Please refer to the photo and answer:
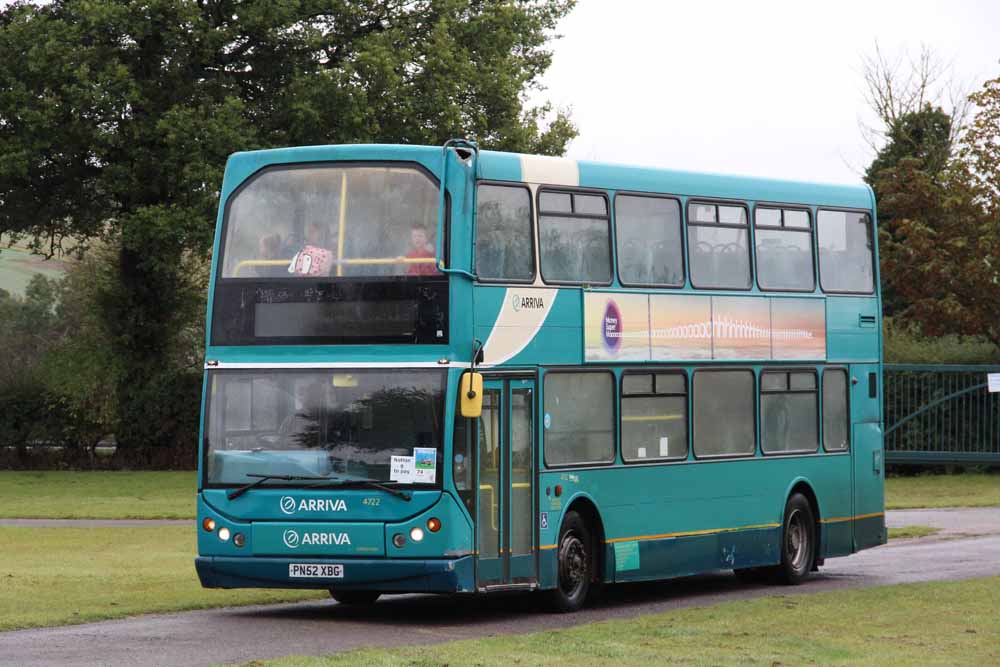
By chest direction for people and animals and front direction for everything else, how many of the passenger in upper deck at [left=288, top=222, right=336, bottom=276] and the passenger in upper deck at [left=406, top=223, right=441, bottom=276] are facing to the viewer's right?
0

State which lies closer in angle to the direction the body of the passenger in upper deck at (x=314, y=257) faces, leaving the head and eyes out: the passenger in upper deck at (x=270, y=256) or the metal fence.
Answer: the passenger in upper deck

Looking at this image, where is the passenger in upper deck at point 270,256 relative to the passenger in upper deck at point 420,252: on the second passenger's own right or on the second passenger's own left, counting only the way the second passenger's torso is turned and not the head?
on the second passenger's own right

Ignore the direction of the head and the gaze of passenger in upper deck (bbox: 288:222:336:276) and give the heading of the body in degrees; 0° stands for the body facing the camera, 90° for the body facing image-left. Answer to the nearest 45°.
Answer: approximately 45°

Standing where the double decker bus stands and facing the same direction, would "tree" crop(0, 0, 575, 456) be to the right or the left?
on its right

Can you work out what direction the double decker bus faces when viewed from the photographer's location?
facing the viewer and to the left of the viewer

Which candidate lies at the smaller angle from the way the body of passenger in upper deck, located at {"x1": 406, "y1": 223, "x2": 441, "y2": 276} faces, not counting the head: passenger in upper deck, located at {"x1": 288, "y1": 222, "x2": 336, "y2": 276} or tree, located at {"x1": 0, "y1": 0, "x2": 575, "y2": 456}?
the passenger in upper deck

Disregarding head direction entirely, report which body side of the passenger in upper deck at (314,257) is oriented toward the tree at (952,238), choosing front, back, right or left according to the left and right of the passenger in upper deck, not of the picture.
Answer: back
